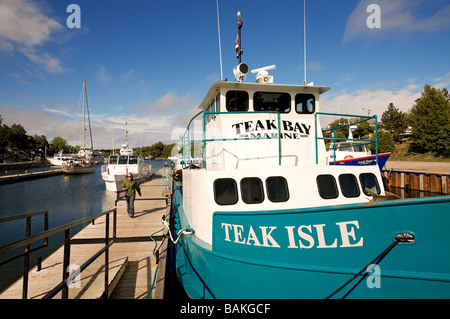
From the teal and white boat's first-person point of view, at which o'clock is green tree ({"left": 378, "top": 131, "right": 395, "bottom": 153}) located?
The green tree is roughly at 8 o'clock from the teal and white boat.

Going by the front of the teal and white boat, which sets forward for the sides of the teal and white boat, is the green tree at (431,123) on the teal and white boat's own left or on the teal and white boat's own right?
on the teal and white boat's own left

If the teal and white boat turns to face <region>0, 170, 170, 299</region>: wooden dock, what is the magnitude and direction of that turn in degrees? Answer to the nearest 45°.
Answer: approximately 135° to its right

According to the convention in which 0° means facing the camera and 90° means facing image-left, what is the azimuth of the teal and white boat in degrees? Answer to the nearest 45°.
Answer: approximately 315°

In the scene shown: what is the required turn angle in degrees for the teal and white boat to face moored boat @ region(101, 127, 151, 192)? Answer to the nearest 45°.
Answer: approximately 180°
